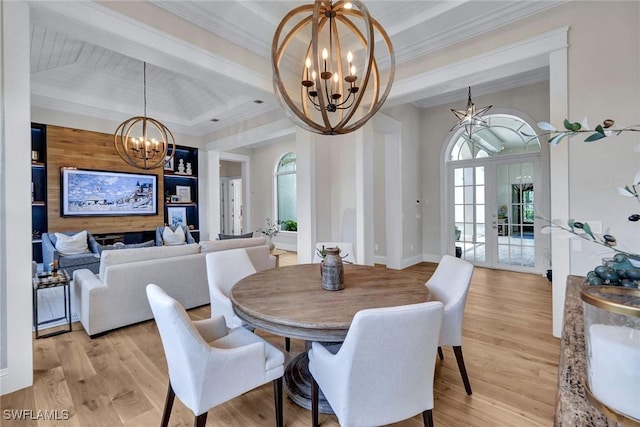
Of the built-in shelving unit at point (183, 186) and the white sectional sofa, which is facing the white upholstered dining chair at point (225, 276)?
the built-in shelving unit

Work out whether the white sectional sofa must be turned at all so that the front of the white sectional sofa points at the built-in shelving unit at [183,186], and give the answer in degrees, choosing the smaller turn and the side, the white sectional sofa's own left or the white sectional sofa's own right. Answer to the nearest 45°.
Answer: approximately 45° to the white sectional sofa's own right

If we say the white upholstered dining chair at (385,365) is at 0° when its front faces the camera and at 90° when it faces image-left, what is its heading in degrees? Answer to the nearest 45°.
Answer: approximately 135°

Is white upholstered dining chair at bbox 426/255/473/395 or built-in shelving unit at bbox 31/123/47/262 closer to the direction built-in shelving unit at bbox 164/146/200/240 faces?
the white upholstered dining chair

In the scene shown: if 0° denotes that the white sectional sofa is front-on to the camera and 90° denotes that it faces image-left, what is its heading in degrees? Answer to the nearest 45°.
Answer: approximately 135°

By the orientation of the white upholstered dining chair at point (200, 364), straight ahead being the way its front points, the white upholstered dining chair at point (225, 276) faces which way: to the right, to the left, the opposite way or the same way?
to the right

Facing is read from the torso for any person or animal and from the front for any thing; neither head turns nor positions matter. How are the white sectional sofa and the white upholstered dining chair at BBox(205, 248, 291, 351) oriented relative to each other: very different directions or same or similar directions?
very different directions

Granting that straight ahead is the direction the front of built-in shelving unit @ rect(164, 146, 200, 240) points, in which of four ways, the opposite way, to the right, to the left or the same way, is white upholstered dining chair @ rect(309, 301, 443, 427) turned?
the opposite way

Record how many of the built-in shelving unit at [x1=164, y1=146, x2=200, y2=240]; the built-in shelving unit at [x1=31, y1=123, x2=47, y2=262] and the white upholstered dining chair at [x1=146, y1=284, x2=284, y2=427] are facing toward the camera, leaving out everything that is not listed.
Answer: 2
